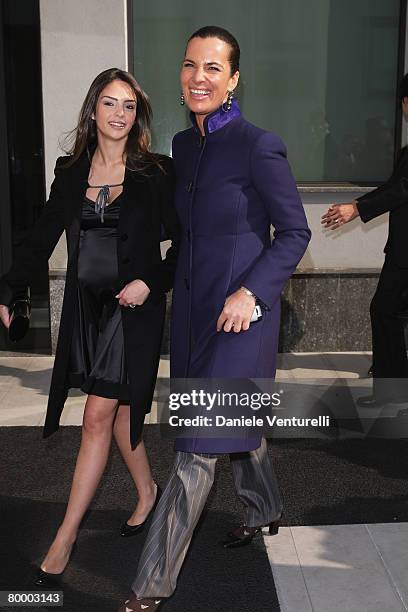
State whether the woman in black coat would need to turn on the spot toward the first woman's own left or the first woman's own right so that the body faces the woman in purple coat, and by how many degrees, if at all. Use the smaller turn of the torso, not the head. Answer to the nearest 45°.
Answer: approximately 90° to the first woman's own left

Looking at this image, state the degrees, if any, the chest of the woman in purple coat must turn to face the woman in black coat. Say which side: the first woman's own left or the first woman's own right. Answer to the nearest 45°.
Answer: approximately 90° to the first woman's own right

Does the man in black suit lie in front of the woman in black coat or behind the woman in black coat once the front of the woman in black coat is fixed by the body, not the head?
behind

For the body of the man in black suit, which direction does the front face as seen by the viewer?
to the viewer's left

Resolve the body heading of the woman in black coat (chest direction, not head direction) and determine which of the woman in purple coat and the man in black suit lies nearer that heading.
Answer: the woman in purple coat

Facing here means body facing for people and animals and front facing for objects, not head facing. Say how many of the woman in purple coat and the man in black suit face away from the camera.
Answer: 0

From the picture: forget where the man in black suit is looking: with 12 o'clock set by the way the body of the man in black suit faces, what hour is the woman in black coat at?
The woman in black coat is roughly at 10 o'clock from the man in black suit.

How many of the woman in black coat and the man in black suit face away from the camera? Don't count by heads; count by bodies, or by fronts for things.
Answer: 0

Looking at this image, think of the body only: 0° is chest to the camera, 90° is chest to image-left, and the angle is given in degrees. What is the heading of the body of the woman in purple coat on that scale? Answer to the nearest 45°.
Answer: approximately 45°
